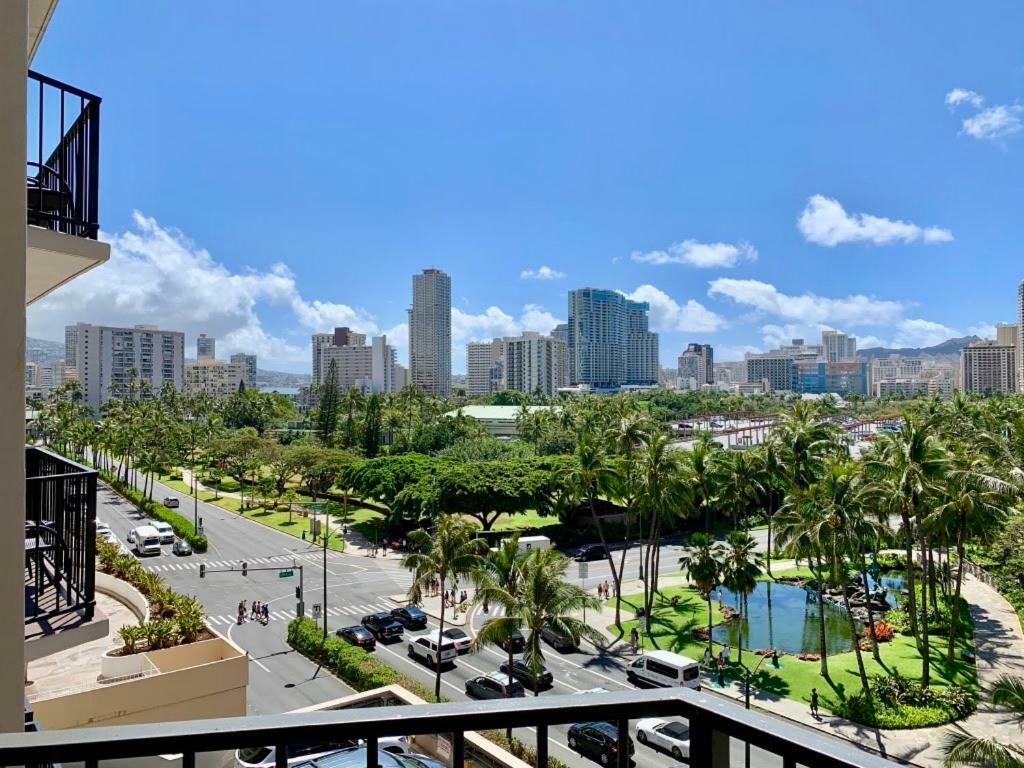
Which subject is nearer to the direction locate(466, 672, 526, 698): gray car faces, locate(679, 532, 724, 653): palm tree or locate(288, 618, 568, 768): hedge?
the hedge

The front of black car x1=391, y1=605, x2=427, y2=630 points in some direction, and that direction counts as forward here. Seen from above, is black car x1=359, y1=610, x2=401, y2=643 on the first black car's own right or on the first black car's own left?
on the first black car's own left

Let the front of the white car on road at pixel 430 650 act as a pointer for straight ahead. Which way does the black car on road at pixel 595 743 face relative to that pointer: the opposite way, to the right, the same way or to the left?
the same way

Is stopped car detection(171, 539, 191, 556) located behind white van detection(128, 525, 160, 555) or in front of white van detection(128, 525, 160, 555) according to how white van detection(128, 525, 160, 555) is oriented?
in front

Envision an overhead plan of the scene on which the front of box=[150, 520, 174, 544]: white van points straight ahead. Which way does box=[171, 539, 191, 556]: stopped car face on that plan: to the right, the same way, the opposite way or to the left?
the same way

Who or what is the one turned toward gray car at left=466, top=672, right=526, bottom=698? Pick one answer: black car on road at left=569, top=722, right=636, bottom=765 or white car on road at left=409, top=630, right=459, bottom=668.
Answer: black car on road at left=569, top=722, right=636, bottom=765

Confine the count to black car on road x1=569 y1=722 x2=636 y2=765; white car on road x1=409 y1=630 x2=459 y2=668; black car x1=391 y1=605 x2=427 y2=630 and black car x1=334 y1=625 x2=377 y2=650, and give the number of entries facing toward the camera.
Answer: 0

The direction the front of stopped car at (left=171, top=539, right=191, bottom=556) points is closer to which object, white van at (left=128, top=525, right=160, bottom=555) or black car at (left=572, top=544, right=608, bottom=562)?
the black car

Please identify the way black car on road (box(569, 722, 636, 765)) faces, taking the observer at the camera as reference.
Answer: facing away from the viewer and to the left of the viewer

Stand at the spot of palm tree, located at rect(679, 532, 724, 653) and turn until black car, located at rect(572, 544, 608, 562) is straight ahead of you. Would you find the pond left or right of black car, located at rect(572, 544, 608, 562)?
right

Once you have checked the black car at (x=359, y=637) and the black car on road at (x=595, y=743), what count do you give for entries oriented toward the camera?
0

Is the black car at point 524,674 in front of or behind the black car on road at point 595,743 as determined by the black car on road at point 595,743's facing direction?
in front

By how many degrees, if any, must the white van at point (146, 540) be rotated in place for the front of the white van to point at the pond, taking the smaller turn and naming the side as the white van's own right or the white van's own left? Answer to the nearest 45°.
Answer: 0° — it already faces it

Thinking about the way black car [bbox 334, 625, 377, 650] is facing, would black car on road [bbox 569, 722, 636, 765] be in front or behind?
behind

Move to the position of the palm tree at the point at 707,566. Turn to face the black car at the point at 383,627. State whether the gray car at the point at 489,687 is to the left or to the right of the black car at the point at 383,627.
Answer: left

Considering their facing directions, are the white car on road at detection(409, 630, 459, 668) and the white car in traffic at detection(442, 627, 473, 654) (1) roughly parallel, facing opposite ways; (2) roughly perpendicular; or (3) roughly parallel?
roughly parallel

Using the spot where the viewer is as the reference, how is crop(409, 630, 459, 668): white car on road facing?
facing away from the viewer and to the left of the viewer

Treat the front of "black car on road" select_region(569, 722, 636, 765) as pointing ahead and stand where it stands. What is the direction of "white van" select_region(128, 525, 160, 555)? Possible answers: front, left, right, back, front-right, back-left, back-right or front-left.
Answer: front

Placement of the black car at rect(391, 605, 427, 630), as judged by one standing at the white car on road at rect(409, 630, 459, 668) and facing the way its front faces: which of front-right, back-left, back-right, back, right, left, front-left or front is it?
front-right
